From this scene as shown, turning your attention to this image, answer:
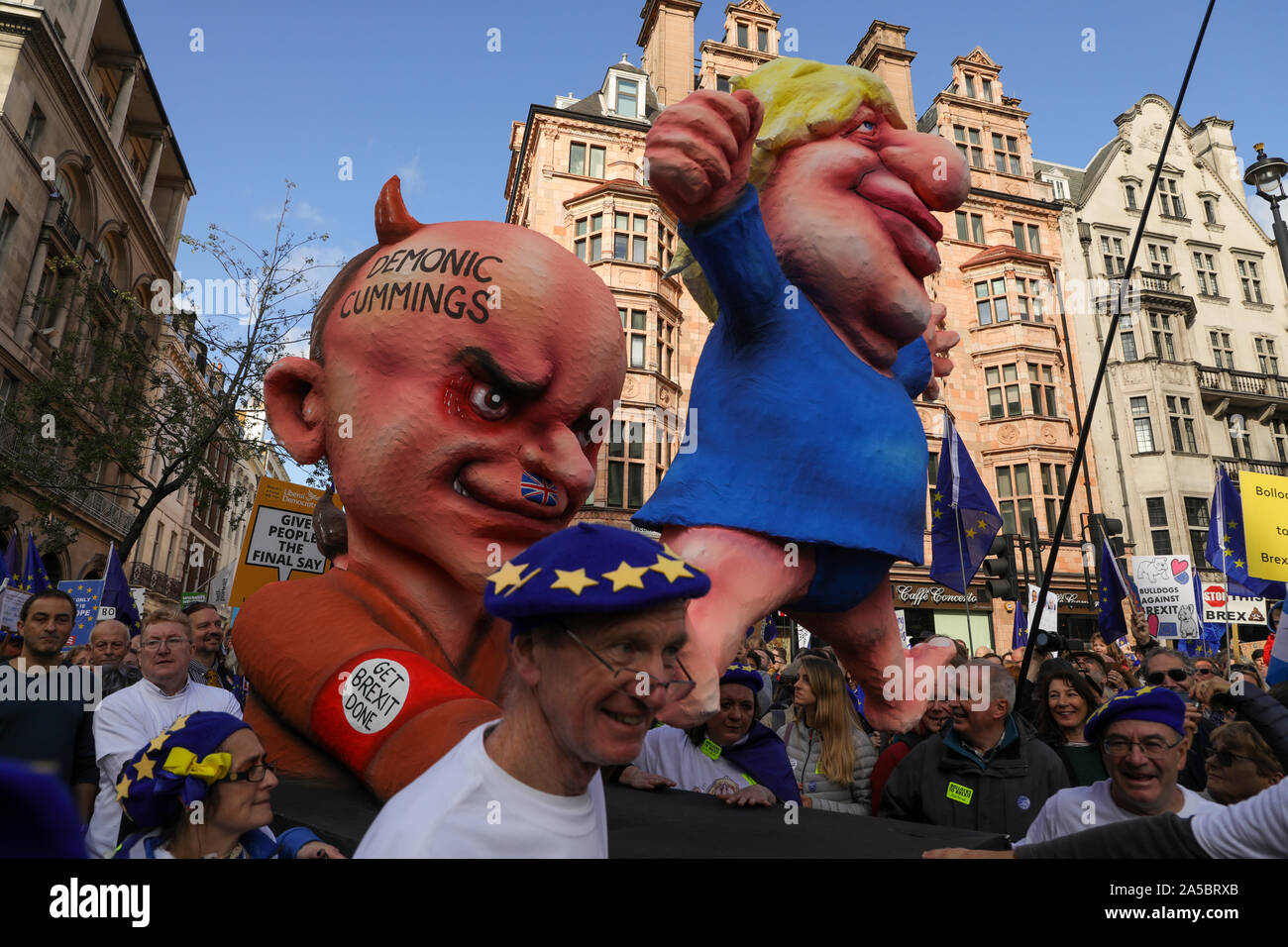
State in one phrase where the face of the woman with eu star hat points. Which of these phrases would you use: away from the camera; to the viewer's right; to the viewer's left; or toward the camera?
to the viewer's right

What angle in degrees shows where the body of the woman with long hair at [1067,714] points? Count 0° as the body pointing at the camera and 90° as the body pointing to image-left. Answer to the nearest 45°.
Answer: approximately 45°

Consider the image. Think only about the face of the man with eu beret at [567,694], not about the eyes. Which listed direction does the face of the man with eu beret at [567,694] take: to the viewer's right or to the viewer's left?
to the viewer's right

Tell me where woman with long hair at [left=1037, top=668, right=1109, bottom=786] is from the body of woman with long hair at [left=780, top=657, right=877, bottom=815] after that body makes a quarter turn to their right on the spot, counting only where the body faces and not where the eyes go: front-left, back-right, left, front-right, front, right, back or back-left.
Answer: back-right

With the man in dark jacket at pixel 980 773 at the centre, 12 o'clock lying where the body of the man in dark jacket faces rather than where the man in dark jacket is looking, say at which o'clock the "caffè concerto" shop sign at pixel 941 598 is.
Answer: The "caffè concerto" shop sign is roughly at 6 o'clock from the man in dark jacket.

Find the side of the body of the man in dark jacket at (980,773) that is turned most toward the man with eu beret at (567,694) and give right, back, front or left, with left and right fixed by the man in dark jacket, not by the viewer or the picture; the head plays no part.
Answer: front

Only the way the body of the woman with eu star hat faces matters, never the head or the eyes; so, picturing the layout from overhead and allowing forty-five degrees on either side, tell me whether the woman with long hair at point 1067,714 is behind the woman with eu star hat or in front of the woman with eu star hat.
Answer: in front

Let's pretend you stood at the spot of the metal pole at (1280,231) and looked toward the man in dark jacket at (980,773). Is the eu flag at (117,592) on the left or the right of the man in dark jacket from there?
right

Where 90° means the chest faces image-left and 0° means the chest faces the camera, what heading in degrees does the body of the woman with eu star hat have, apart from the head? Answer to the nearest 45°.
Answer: approximately 270°

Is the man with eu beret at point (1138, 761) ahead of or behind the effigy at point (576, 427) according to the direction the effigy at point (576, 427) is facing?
ahead

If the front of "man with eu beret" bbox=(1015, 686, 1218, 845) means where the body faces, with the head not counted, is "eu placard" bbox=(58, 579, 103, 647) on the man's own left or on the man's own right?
on the man's own right
